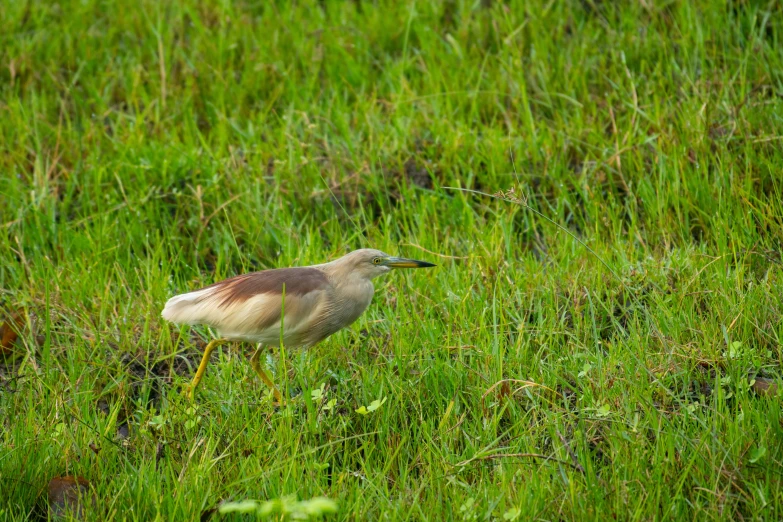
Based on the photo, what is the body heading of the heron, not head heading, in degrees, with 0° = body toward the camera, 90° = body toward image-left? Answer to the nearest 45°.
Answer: approximately 270°

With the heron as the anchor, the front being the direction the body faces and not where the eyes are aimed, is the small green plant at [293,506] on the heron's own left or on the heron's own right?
on the heron's own right

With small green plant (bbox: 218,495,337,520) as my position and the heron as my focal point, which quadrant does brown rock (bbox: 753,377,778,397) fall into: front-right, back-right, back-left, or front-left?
front-right

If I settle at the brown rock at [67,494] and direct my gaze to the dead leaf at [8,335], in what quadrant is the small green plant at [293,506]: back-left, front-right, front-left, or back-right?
back-right

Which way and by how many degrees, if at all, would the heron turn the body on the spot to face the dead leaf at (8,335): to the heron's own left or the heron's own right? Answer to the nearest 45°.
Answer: approximately 135° to the heron's own left

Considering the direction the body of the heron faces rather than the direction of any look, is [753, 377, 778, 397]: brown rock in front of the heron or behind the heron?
in front

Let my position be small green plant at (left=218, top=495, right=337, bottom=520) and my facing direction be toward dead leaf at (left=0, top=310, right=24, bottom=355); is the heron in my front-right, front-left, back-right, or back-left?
front-right

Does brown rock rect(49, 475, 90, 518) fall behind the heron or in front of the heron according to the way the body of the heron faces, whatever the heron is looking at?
behind
